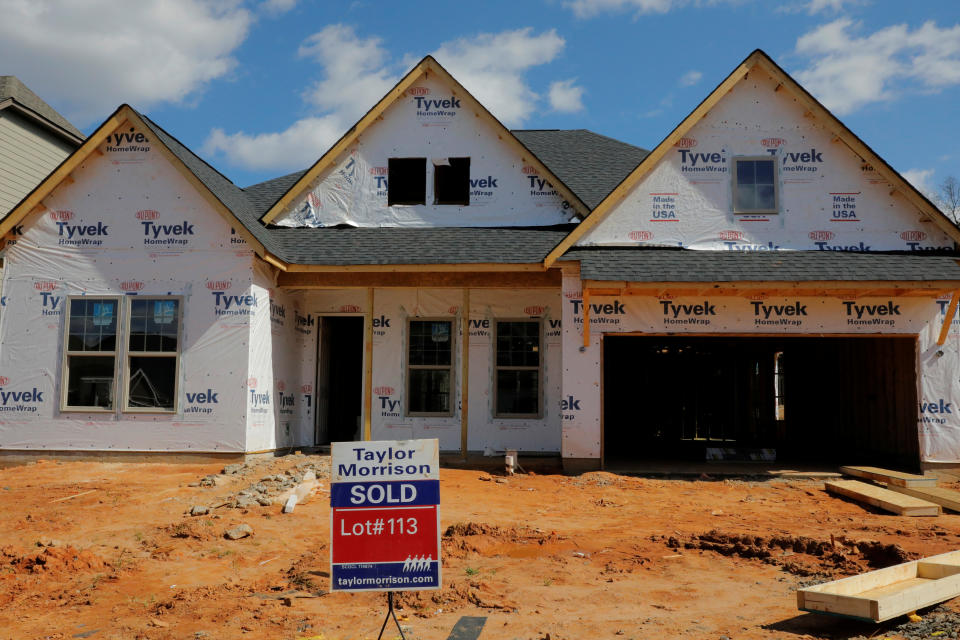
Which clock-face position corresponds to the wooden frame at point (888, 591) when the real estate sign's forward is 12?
The wooden frame is roughly at 9 o'clock from the real estate sign.

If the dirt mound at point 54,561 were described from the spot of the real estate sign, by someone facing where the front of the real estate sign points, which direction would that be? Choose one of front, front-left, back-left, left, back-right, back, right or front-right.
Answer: back-right

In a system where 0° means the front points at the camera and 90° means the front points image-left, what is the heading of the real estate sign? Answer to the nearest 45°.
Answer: approximately 0°

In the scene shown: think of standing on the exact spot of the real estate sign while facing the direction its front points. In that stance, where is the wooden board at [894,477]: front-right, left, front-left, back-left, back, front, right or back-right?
back-left

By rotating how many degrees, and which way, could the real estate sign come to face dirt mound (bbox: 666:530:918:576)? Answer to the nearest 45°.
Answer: approximately 135° to its left

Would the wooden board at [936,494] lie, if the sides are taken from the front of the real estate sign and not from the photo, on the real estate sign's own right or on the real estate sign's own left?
on the real estate sign's own left

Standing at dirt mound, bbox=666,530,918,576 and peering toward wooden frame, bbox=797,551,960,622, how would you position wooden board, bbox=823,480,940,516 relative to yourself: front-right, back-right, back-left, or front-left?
back-left
